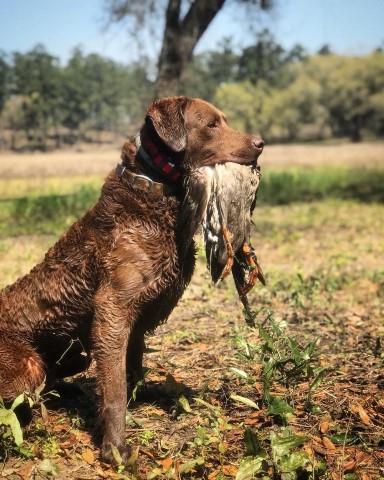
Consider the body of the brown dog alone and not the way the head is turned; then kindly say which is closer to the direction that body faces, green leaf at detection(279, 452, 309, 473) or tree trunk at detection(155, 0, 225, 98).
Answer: the green leaf

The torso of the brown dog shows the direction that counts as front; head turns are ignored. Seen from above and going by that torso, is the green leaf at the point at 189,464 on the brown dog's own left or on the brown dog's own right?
on the brown dog's own right

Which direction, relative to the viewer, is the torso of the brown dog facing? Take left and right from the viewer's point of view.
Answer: facing to the right of the viewer

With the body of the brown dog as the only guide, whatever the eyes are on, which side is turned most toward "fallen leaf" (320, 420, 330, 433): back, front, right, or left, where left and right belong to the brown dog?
front

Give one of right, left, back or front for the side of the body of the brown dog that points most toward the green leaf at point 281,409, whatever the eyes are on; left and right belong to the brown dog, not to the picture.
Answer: front

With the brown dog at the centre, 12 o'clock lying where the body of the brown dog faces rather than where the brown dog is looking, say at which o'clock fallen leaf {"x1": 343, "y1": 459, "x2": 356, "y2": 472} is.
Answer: The fallen leaf is roughly at 1 o'clock from the brown dog.

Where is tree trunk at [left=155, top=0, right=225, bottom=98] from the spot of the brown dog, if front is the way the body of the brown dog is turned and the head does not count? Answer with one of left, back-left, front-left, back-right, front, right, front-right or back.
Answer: left

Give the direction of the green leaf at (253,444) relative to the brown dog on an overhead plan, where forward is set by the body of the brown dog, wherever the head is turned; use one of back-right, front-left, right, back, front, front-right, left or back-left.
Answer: front-right
